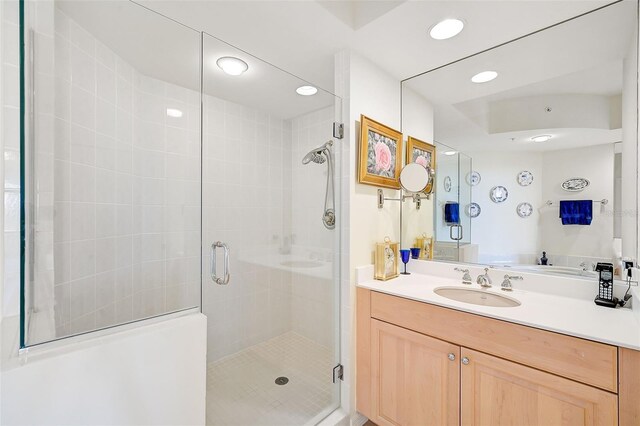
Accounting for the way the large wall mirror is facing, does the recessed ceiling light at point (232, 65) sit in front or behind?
in front

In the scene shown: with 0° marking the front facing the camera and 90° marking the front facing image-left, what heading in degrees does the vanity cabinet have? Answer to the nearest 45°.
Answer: approximately 45°

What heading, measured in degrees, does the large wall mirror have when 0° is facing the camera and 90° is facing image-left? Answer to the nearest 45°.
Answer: approximately 45°
